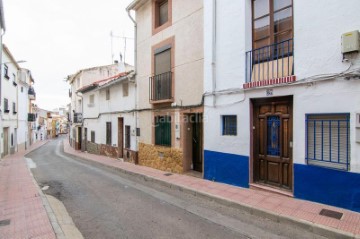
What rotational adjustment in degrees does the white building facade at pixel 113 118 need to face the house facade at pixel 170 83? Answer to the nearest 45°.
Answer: approximately 45° to its left

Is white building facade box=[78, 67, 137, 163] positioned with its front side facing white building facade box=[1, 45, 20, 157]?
no

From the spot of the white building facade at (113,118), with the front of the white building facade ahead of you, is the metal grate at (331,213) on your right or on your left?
on your left

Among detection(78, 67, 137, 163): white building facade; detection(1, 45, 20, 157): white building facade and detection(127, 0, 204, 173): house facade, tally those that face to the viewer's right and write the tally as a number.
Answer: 1

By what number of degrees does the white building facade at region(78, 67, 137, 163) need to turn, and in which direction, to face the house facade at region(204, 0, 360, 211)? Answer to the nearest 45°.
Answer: approximately 45° to its left

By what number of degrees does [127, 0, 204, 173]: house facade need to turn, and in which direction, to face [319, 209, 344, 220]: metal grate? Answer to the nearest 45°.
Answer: approximately 90° to its left

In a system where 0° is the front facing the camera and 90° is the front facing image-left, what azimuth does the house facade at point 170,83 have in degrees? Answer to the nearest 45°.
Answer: approximately 45°

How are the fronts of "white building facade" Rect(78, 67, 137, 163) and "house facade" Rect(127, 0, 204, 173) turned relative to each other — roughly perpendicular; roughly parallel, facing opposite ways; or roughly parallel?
roughly parallel

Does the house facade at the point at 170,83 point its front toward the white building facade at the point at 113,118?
no

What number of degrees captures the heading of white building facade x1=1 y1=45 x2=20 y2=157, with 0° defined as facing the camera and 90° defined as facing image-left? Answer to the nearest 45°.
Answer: approximately 270°

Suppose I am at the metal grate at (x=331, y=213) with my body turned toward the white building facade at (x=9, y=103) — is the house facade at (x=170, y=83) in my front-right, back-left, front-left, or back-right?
front-right

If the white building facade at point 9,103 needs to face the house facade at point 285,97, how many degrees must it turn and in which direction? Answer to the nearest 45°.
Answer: approximately 90° to its right

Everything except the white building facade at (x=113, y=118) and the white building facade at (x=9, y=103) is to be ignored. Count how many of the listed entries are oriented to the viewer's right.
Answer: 1
